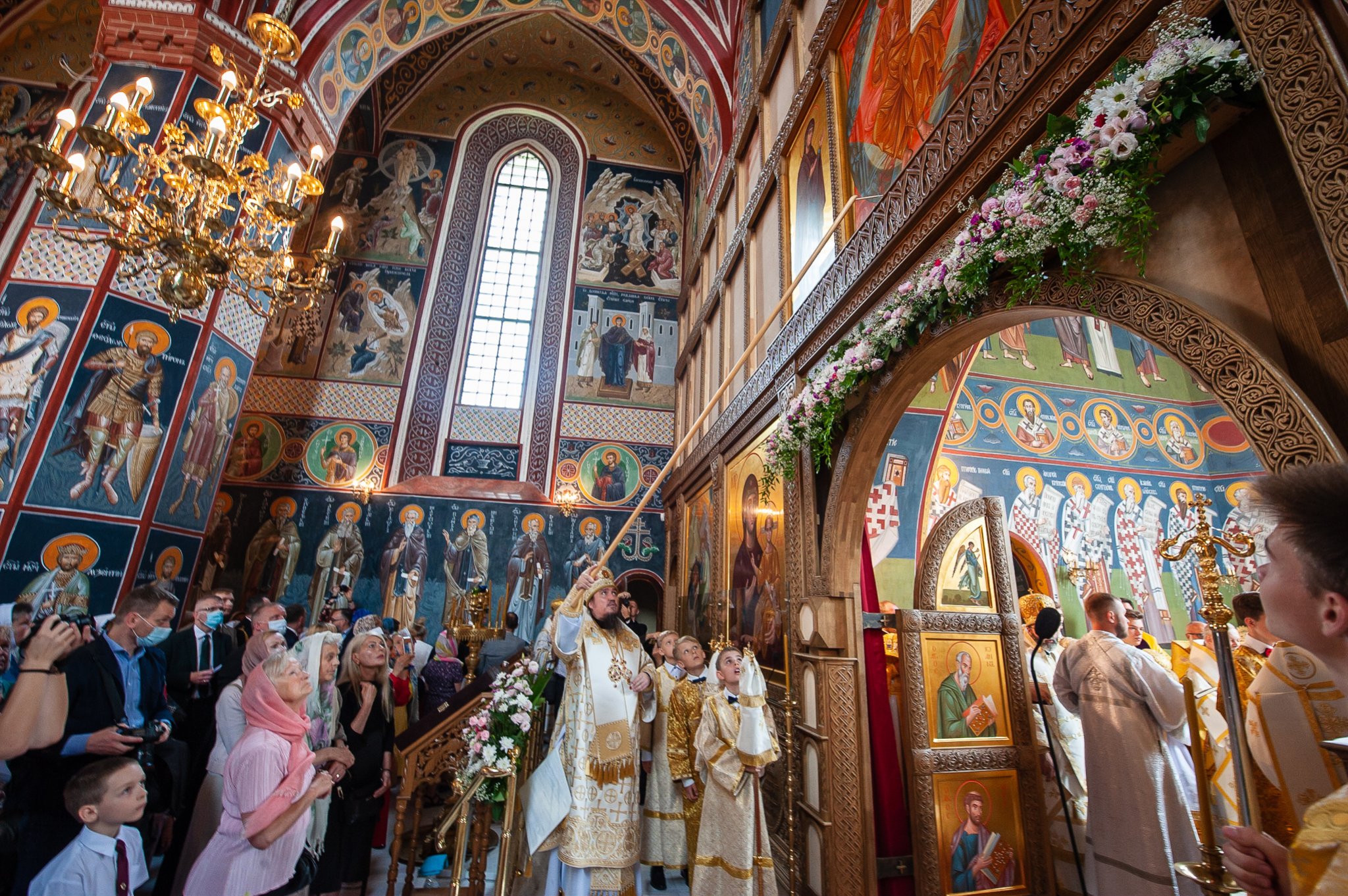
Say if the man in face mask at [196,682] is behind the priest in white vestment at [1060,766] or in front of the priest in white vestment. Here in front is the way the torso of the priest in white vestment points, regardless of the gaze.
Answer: behind

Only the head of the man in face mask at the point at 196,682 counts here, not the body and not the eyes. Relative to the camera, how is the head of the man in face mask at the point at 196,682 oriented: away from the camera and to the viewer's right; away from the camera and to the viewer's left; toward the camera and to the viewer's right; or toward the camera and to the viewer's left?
toward the camera and to the viewer's right

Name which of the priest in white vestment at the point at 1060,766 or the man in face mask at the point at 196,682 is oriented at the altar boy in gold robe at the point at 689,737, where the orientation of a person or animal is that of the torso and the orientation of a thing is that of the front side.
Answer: the man in face mask

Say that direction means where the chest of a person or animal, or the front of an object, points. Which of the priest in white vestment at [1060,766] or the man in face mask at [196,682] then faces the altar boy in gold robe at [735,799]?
the man in face mask

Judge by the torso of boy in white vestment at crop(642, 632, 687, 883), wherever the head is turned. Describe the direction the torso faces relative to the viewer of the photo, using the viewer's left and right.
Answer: facing the viewer and to the right of the viewer

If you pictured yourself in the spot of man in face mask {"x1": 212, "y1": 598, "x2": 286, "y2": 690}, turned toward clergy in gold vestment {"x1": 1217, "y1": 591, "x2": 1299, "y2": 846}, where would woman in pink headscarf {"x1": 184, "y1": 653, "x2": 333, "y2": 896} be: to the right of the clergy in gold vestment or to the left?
right

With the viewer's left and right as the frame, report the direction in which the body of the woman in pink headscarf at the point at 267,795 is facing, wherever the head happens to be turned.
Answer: facing to the right of the viewer

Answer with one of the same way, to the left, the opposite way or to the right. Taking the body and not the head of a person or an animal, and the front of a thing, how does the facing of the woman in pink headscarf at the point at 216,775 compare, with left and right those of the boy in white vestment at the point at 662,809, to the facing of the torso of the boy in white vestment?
to the left

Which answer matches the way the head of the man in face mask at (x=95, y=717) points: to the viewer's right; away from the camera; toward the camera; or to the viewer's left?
to the viewer's right
